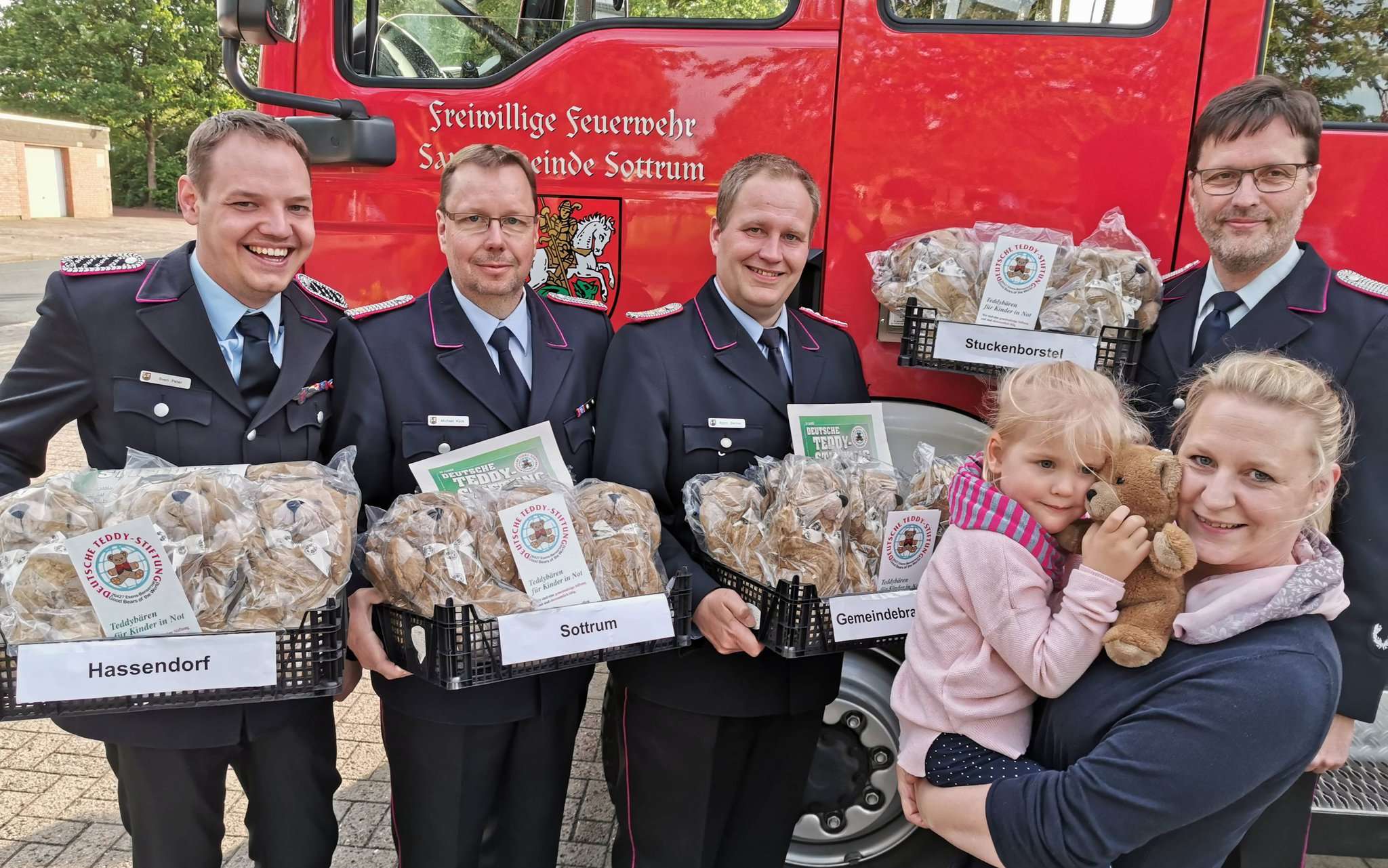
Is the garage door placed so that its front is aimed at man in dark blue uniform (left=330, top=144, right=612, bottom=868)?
yes

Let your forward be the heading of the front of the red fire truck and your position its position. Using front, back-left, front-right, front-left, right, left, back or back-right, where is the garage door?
front-right

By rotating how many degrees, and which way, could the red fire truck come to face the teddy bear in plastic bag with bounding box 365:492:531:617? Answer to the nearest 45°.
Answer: approximately 45° to its left

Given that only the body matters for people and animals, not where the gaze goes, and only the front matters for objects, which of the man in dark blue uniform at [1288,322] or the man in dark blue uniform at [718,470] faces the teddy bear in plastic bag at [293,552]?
the man in dark blue uniform at [1288,322]

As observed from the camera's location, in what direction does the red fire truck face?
facing to the left of the viewer

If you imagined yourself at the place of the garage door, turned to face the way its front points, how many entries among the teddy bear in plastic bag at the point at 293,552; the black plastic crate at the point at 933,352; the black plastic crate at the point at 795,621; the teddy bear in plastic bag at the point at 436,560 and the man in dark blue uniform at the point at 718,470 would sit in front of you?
5

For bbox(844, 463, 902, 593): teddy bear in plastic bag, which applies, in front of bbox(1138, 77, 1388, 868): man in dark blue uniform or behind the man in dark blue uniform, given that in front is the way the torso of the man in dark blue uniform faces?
in front

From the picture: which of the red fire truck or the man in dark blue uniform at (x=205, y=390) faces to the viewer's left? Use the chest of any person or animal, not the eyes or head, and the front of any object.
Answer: the red fire truck

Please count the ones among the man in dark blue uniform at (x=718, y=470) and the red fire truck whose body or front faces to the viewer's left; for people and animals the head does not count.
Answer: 1

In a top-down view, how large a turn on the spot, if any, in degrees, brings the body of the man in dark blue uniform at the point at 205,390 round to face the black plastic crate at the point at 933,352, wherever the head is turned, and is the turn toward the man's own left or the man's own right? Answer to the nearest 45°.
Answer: approximately 45° to the man's own left

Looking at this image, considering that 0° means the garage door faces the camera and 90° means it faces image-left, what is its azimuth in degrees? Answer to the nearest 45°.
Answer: approximately 0°
